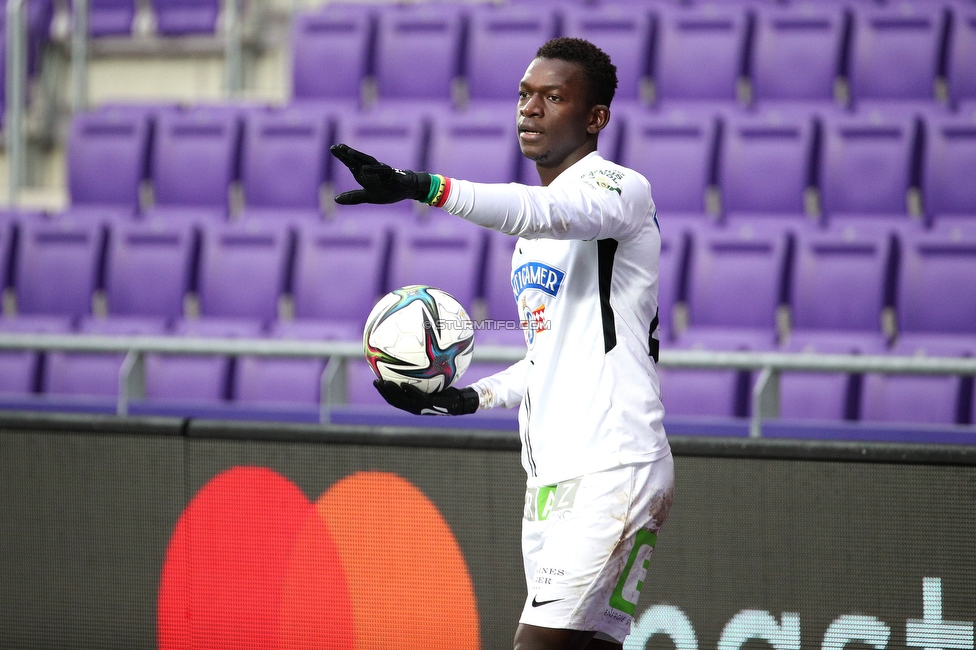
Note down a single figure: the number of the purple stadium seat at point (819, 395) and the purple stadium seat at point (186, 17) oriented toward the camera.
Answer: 2

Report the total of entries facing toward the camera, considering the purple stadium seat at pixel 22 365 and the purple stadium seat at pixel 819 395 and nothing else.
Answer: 2

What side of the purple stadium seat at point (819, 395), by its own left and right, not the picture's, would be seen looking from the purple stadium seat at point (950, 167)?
back

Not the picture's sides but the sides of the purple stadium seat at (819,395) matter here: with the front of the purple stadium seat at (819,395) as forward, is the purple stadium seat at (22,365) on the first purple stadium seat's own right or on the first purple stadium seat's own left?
on the first purple stadium seat's own right

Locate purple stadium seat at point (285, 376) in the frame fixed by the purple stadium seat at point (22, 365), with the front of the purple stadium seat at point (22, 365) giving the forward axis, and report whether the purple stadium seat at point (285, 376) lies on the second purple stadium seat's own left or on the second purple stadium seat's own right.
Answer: on the second purple stadium seat's own left

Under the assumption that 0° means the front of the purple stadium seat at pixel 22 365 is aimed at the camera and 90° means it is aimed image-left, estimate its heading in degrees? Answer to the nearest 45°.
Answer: approximately 0°

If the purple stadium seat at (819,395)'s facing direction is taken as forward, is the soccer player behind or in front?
in front

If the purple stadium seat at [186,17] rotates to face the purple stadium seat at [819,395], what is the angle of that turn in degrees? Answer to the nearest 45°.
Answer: approximately 45° to its left

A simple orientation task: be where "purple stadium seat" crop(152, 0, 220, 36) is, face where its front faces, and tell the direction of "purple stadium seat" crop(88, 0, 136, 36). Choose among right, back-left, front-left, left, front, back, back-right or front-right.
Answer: back-right
